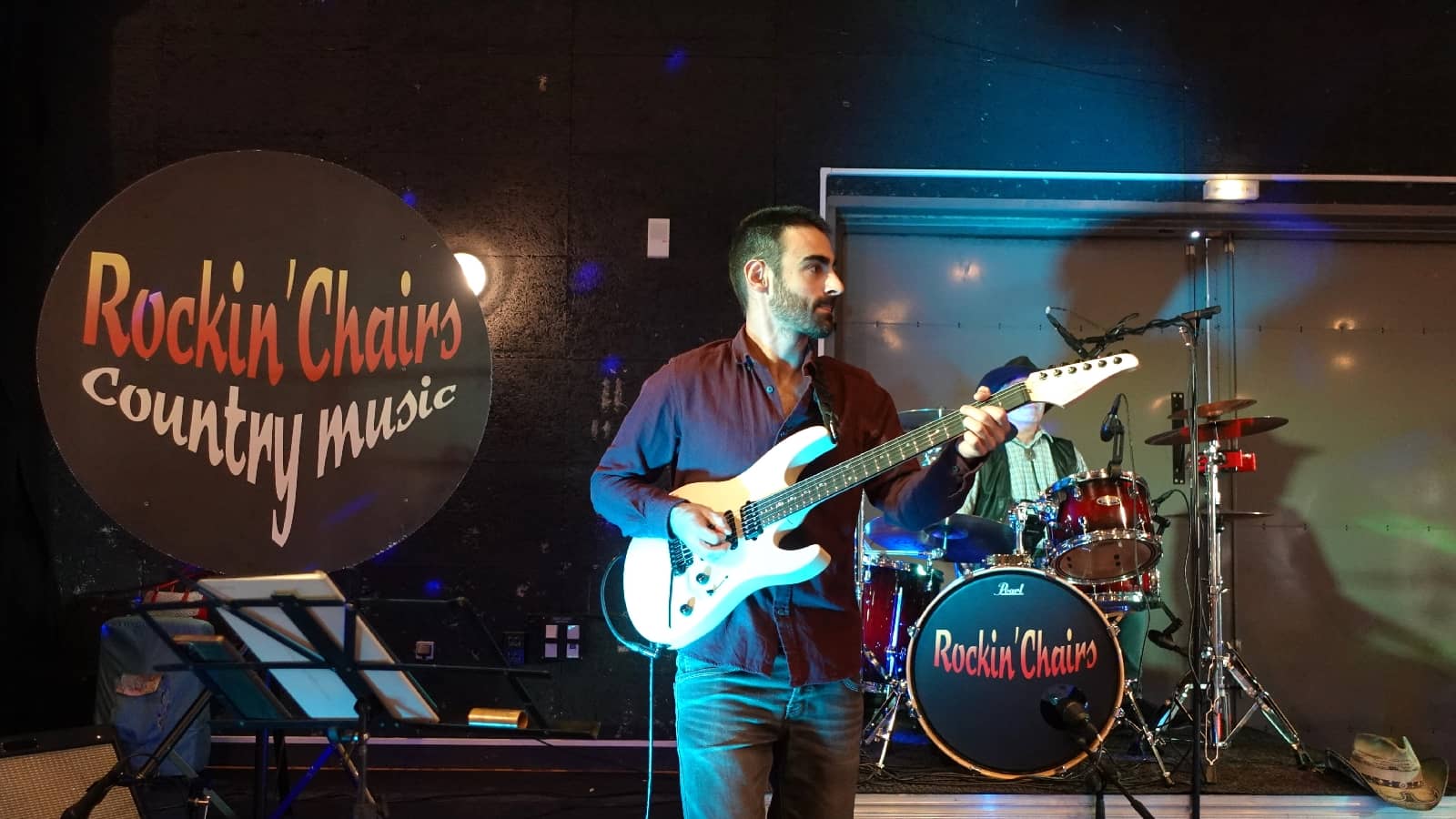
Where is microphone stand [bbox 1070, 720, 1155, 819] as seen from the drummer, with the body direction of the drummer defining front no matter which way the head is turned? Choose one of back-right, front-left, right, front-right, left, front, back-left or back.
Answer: front

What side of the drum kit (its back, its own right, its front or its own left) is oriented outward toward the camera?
front

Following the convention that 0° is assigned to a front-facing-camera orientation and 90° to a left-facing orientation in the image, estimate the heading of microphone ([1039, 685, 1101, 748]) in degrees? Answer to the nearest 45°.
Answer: approximately 135°

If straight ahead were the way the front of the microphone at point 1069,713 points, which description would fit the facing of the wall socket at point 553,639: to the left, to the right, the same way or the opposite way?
the opposite way

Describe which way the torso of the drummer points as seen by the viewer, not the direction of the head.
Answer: toward the camera

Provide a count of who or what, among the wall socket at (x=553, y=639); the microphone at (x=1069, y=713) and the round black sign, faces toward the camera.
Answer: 2

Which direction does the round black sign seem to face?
toward the camera

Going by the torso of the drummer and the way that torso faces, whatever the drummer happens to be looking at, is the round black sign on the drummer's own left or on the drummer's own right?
on the drummer's own right

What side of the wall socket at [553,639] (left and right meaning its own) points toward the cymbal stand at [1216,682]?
left

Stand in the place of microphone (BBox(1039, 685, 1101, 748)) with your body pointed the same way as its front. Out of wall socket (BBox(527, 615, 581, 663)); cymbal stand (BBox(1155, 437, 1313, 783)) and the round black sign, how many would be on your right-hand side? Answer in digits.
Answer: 1

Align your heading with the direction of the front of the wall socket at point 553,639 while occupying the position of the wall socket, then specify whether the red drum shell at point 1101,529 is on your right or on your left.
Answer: on your left

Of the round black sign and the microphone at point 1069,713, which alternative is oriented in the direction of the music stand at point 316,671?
the round black sign
